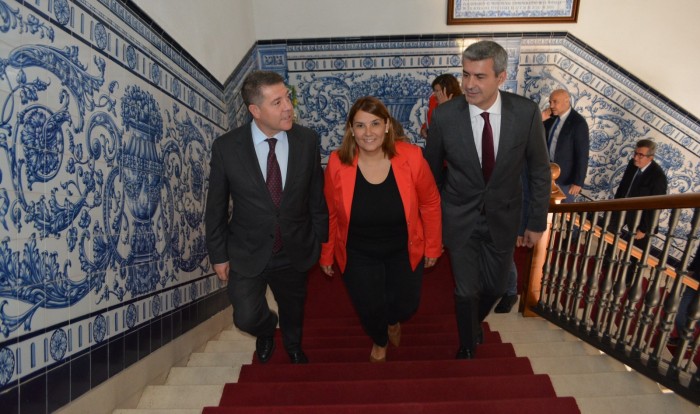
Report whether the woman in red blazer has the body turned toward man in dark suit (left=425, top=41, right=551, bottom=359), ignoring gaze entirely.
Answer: no

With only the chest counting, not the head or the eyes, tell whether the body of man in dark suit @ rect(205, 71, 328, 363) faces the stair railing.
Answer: no

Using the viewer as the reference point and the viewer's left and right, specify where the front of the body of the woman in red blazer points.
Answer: facing the viewer

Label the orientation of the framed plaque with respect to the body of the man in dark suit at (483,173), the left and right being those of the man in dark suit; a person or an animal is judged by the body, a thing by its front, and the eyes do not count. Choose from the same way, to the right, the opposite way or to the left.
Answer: the same way

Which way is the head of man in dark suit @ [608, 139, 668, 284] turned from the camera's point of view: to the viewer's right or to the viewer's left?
to the viewer's left

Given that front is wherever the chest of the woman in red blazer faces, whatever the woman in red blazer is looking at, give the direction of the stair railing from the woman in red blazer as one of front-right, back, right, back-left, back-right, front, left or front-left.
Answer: left

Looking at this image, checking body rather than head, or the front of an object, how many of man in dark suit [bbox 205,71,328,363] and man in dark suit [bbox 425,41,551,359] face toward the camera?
2

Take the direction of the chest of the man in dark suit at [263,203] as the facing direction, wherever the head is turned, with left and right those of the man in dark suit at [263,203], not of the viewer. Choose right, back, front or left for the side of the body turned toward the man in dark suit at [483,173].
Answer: left

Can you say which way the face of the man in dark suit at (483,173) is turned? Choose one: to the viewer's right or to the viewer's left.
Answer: to the viewer's left

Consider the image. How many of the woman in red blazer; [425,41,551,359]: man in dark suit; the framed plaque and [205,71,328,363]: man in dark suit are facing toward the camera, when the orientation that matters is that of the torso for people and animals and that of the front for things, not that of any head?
4

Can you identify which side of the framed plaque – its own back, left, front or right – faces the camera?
front

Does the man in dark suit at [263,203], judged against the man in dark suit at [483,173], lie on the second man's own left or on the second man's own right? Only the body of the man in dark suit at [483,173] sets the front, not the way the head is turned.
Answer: on the second man's own right
